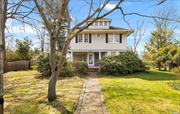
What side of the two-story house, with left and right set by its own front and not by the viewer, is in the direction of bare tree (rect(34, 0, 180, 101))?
front

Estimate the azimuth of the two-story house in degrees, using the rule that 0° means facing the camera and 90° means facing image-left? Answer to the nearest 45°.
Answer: approximately 0°

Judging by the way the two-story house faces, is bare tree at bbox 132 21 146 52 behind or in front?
behind

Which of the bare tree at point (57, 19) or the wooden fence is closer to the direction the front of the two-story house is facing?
the bare tree

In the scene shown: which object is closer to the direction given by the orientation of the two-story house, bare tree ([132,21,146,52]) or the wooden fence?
the wooden fence

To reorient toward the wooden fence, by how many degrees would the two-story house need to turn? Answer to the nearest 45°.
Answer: approximately 90° to its right

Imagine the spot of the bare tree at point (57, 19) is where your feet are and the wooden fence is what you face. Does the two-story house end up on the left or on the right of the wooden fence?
right
